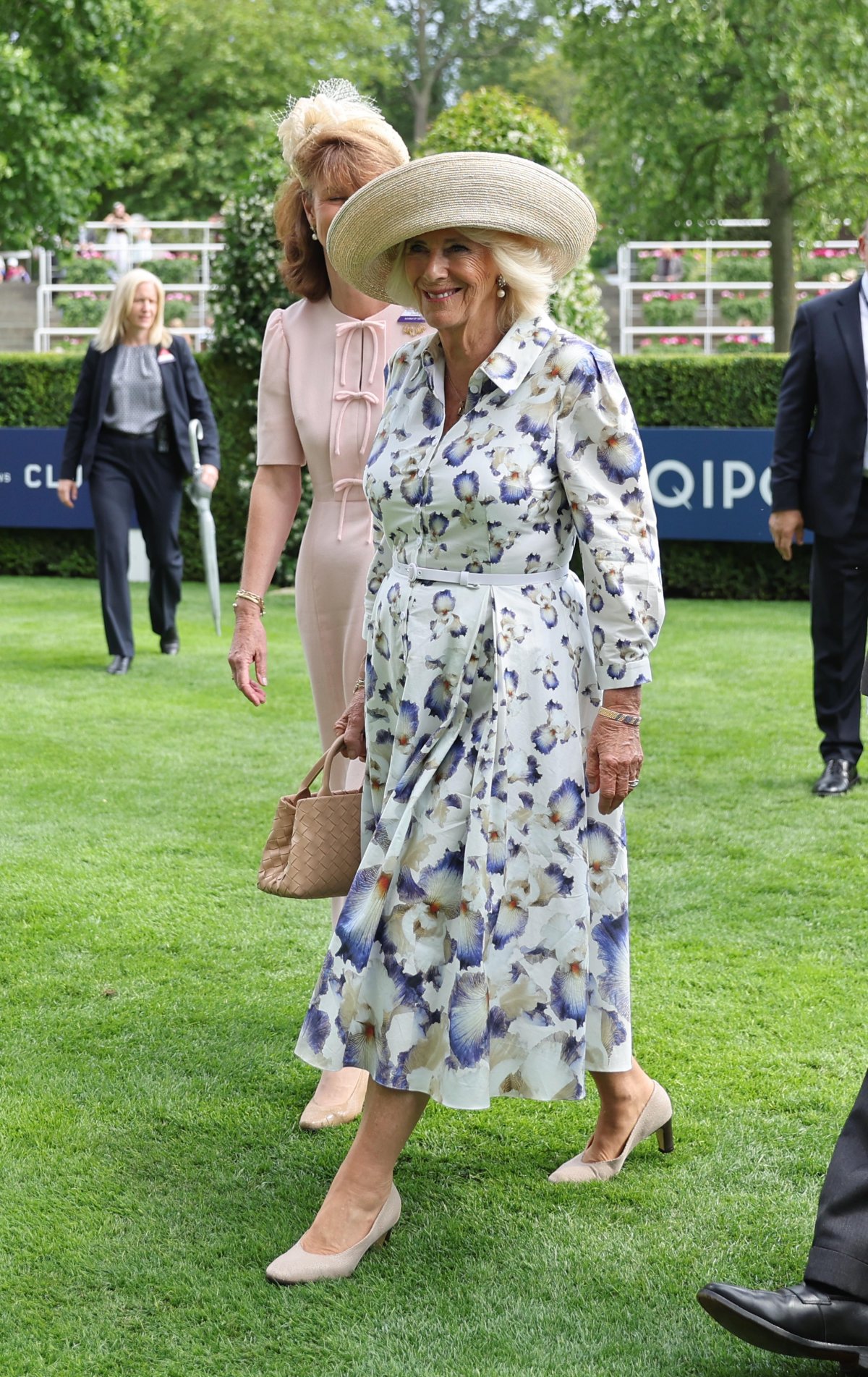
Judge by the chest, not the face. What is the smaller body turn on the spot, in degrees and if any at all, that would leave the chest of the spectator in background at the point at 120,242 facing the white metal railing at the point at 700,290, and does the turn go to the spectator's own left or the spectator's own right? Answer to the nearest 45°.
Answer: approximately 45° to the spectator's own left

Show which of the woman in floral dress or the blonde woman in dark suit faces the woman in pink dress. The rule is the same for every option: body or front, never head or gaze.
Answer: the blonde woman in dark suit

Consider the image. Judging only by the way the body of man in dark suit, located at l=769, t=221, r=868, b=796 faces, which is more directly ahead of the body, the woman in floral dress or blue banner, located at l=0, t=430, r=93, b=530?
the woman in floral dress

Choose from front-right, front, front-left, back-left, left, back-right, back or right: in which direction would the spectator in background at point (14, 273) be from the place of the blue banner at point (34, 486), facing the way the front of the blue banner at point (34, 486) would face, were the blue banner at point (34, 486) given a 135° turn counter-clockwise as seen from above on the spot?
front-left

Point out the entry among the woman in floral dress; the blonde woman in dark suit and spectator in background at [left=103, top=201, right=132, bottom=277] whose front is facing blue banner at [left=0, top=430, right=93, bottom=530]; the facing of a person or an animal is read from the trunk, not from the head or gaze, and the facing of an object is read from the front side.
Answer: the spectator in background

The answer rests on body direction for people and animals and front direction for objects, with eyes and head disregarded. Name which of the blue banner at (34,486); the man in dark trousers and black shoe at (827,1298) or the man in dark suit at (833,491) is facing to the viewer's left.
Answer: the man in dark trousers and black shoe at (827,1298)

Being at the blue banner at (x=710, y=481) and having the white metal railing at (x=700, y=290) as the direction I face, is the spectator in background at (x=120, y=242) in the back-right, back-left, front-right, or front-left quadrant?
front-left

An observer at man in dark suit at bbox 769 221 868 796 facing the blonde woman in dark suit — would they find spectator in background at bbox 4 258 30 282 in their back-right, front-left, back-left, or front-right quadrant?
front-right

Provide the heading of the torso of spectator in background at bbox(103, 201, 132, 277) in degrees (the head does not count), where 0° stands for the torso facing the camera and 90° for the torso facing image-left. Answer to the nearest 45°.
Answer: approximately 0°

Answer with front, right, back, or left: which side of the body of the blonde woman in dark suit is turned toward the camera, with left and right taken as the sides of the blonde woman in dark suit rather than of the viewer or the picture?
front

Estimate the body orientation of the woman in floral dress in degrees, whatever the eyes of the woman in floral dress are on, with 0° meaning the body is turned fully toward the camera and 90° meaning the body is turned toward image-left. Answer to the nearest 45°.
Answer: approximately 45°

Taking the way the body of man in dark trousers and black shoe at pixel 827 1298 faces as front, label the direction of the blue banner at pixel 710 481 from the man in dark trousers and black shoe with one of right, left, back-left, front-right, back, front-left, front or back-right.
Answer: right

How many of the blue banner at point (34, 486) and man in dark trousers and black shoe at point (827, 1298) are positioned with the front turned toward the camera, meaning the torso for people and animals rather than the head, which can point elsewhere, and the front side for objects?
1

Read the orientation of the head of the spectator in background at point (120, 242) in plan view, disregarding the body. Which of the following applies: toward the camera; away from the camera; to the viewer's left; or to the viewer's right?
toward the camera

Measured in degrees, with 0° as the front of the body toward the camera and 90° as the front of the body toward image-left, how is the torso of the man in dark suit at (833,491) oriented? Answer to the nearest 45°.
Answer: approximately 0°
